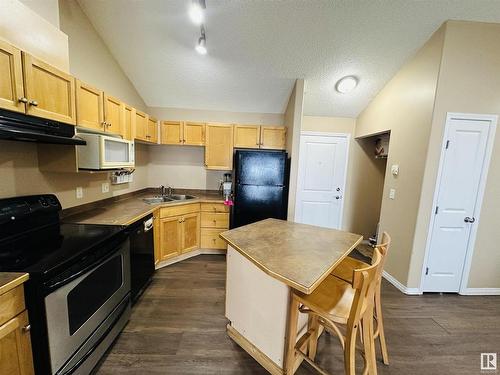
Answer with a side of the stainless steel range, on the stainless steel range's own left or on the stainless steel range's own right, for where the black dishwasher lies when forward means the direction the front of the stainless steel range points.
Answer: on the stainless steel range's own left

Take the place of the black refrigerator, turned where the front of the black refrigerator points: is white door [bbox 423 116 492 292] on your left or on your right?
on your left

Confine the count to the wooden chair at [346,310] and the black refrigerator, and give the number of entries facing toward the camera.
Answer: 1

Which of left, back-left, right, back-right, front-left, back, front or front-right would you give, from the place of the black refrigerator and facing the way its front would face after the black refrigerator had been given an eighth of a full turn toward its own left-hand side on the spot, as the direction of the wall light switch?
front-left

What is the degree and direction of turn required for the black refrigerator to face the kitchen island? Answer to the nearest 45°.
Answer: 0° — it already faces it

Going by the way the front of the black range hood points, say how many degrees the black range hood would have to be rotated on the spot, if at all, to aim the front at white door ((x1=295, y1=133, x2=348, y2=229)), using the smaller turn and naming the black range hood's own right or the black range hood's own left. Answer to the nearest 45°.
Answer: approximately 45° to the black range hood's own left

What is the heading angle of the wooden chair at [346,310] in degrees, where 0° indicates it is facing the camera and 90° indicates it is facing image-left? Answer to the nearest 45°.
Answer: approximately 135°

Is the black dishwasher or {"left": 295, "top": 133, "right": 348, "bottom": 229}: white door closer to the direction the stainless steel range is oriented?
the white door

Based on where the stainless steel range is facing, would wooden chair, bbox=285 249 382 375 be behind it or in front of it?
in front
